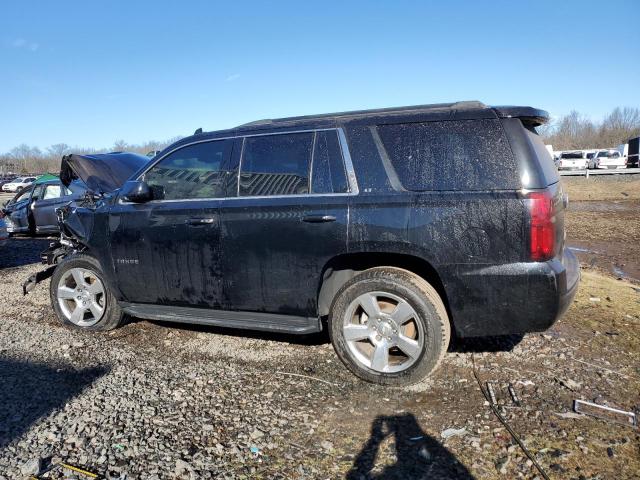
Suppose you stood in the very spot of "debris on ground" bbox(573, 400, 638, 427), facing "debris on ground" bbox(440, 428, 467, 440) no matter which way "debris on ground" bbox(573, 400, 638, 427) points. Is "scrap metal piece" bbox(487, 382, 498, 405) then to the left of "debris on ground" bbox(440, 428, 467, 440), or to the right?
right

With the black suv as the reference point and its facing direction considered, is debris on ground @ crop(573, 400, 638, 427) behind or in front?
behind

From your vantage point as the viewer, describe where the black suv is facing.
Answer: facing away from the viewer and to the left of the viewer

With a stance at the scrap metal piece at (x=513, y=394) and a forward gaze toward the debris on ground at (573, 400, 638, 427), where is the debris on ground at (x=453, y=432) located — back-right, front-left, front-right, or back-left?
back-right
